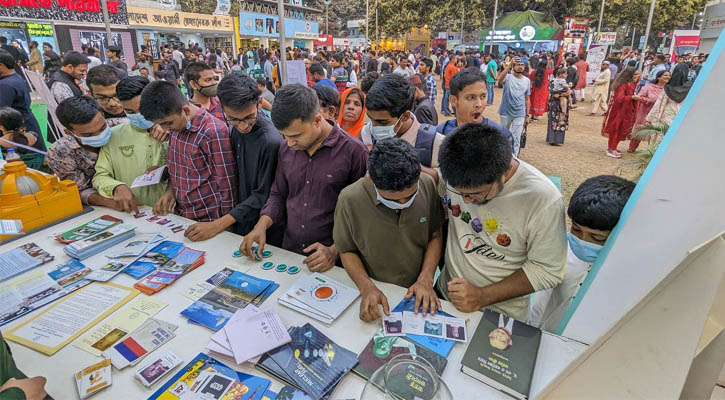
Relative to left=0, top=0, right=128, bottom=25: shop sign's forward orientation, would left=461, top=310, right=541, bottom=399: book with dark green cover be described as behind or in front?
in front

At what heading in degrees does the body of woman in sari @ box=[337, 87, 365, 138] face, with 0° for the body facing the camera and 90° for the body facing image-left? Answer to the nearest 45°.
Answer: approximately 45°

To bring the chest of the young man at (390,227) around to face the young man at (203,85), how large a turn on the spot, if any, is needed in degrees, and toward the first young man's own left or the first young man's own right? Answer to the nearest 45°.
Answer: approximately 135° to the first young man's own right

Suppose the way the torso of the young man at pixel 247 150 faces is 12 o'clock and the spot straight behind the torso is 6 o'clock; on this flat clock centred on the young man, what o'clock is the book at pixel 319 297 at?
The book is roughly at 10 o'clock from the young man.

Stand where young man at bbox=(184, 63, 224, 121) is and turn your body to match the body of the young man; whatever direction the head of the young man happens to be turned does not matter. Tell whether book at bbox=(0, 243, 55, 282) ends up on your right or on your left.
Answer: on your right

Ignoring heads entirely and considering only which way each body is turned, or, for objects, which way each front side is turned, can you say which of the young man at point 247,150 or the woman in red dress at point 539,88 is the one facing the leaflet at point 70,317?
the young man

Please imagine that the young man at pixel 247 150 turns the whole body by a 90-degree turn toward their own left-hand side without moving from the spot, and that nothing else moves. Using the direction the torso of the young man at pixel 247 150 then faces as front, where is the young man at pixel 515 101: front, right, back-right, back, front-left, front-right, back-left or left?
left

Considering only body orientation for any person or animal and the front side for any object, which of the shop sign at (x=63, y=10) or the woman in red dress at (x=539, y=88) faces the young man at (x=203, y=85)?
the shop sign

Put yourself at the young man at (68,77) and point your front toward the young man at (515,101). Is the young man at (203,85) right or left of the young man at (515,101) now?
right

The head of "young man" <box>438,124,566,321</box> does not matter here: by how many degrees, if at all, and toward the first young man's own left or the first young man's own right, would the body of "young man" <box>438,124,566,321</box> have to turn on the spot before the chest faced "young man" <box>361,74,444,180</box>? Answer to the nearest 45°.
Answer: approximately 90° to the first young man's own right

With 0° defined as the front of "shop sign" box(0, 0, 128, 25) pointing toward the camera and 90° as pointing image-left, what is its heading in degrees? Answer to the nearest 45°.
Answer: approximately 0°

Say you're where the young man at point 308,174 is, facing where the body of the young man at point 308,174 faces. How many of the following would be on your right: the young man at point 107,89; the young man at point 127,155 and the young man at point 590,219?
2
